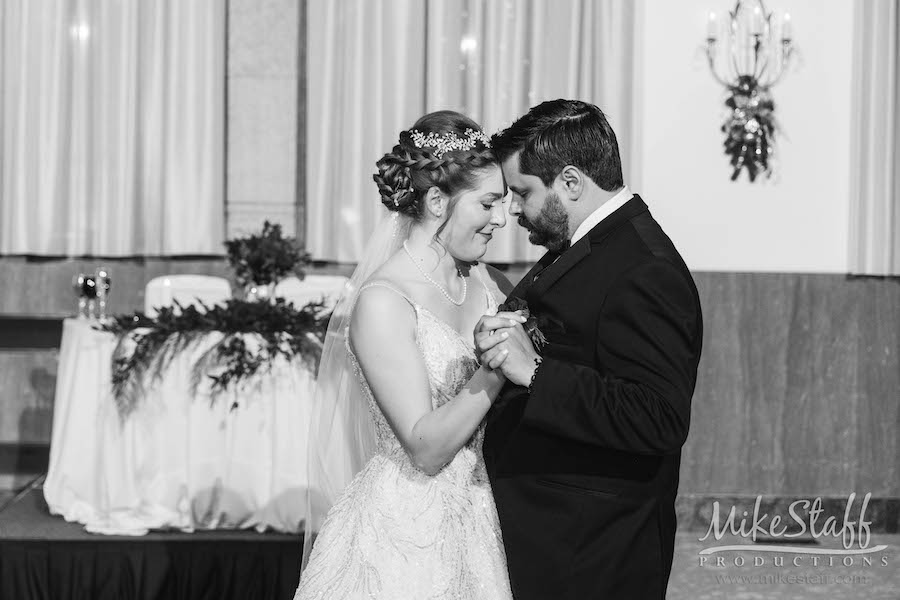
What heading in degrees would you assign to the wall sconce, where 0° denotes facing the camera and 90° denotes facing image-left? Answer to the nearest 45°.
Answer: approximately 0°

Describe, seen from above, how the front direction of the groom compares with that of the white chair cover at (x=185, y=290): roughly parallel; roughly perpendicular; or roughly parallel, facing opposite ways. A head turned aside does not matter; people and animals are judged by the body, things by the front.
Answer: roughly perpendicular

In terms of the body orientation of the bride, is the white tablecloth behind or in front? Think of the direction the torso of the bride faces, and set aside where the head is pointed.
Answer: behind

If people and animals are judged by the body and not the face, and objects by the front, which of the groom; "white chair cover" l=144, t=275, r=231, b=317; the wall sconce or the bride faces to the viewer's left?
the groom

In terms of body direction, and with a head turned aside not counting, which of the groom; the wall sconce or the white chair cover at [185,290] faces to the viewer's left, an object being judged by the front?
the groom

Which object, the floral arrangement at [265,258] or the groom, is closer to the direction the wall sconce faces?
the groom

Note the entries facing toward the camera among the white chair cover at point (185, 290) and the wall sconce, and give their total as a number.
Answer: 2

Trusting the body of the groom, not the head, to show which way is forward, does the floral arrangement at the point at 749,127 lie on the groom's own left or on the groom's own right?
on the groom's own right

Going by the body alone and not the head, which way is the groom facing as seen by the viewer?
to the viewer's left
